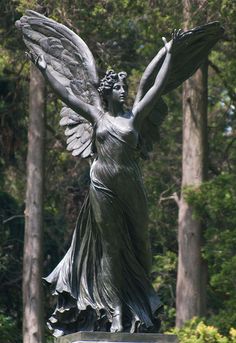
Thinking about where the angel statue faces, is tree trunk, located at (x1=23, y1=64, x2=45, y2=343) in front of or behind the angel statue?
behind

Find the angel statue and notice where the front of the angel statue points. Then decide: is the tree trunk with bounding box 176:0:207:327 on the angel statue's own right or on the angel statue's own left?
on the angel statue's own left
